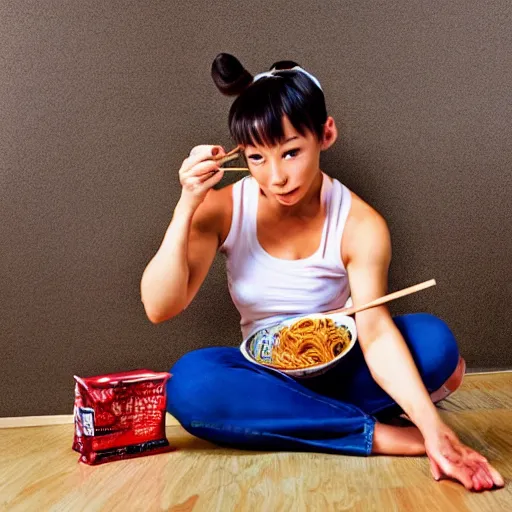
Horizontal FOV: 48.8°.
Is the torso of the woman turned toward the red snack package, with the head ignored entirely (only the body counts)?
no

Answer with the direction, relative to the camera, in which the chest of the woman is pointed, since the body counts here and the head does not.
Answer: toward the camera
